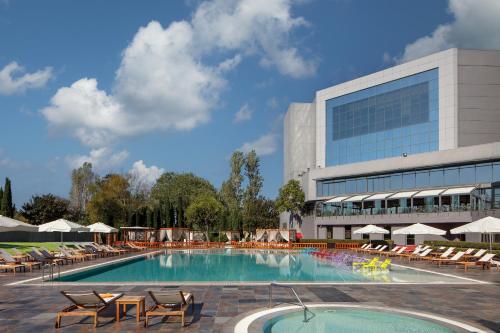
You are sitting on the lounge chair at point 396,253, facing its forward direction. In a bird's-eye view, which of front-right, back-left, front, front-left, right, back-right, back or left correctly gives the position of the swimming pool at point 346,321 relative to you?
left

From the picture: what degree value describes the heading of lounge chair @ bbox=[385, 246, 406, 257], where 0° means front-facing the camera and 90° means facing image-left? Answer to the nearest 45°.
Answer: approximately 90°

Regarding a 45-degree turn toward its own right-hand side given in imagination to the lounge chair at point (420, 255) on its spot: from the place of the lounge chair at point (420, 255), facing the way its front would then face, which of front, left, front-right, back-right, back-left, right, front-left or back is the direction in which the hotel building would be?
front-right

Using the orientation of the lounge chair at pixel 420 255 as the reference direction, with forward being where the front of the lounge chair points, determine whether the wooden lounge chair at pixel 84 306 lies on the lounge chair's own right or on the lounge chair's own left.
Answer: on the lounge chair's own left

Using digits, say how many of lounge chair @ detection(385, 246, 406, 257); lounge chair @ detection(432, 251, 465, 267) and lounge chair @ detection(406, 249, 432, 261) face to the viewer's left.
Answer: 3

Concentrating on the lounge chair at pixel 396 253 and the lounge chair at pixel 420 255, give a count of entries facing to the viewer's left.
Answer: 2

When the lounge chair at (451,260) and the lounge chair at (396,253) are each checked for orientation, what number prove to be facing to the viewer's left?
2

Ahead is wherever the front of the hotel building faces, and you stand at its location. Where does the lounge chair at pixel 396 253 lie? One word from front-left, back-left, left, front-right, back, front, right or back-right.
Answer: front-left

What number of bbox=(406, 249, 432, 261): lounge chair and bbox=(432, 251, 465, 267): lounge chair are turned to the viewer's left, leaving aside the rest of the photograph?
2

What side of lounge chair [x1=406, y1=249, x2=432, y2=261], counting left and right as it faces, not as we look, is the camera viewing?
left

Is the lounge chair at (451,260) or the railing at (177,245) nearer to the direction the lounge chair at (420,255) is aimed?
the railing

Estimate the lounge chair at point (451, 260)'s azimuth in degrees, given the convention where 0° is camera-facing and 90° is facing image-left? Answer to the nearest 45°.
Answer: approximately 90°

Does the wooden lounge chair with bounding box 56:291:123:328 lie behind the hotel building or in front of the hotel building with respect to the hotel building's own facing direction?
in front

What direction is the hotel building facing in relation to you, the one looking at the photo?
facing the viewer and to the left of the viewer

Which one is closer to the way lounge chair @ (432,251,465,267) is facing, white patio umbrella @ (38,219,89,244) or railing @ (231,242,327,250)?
the white patio umbrella
